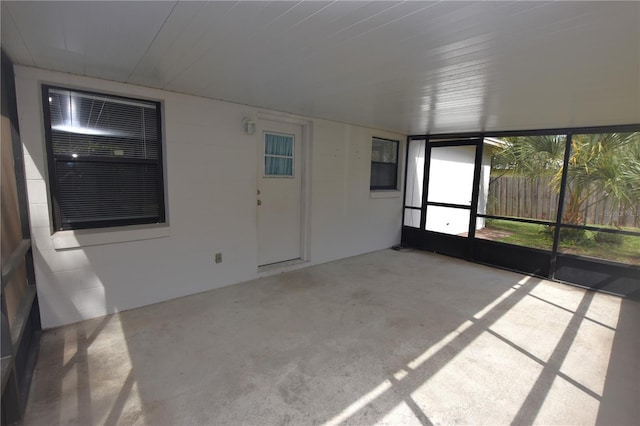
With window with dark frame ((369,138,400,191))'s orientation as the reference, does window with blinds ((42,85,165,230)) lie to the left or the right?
on its right

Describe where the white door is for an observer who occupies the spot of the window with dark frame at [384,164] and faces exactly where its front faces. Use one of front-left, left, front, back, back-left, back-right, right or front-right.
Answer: right

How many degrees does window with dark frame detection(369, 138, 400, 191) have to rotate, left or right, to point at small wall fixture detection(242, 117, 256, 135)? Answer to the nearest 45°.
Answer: approximately 90° to its right

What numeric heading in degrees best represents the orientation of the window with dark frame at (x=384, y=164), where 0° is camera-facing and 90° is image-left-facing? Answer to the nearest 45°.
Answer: approximately 315°

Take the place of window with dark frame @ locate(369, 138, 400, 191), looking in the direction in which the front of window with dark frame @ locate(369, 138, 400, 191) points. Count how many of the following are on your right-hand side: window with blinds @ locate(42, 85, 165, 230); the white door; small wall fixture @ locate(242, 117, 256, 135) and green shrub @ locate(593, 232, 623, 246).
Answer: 3

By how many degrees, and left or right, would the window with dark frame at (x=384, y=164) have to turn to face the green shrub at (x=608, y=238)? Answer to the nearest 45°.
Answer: approximately 45° to its left
